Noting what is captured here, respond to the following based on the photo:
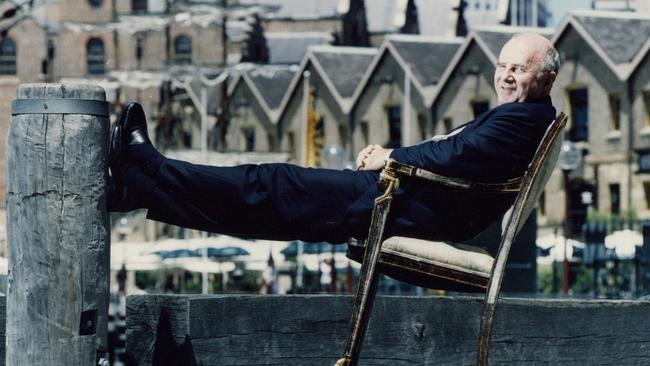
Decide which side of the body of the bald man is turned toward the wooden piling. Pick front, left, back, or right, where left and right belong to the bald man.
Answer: front

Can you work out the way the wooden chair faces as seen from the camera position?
facing to the left of the viewer

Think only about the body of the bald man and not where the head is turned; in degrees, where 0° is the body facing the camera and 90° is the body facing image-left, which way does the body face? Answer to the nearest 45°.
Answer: approximately 90°

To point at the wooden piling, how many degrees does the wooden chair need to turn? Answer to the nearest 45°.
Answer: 0° — it already faces it
